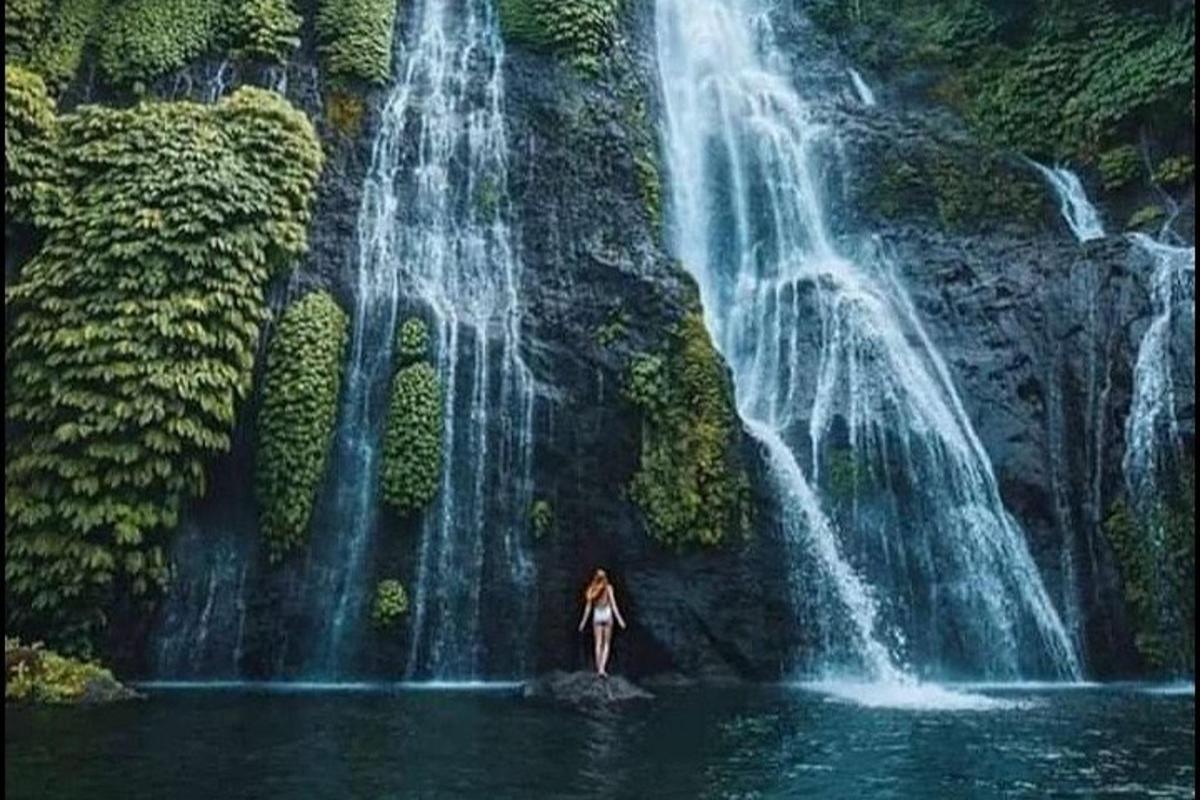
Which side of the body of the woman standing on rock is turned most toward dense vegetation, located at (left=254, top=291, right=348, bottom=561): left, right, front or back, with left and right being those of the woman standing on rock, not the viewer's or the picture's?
left

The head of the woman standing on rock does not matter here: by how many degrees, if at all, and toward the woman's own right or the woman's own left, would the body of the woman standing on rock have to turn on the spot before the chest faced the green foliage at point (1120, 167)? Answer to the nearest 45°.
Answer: approximately 45° to the woman's own right

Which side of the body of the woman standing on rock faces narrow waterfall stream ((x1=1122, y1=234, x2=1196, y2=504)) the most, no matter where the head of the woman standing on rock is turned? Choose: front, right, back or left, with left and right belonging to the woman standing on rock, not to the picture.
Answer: right

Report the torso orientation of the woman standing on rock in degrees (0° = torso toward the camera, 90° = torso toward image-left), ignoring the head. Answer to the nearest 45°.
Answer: approximately 180°

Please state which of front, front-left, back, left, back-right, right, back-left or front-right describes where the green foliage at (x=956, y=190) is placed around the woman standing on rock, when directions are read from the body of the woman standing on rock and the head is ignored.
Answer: front-right

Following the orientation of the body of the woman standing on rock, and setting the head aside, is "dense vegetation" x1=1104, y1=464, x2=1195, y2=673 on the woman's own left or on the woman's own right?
on the woman's own right

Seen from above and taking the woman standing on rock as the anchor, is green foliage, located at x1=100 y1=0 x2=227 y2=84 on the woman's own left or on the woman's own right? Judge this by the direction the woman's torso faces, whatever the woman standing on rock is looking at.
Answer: on the woman's own left

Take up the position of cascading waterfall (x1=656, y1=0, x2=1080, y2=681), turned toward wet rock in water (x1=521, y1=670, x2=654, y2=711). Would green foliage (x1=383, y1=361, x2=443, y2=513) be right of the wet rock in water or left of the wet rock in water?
right

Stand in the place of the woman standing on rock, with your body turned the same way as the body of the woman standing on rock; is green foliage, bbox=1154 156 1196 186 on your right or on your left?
on your right
